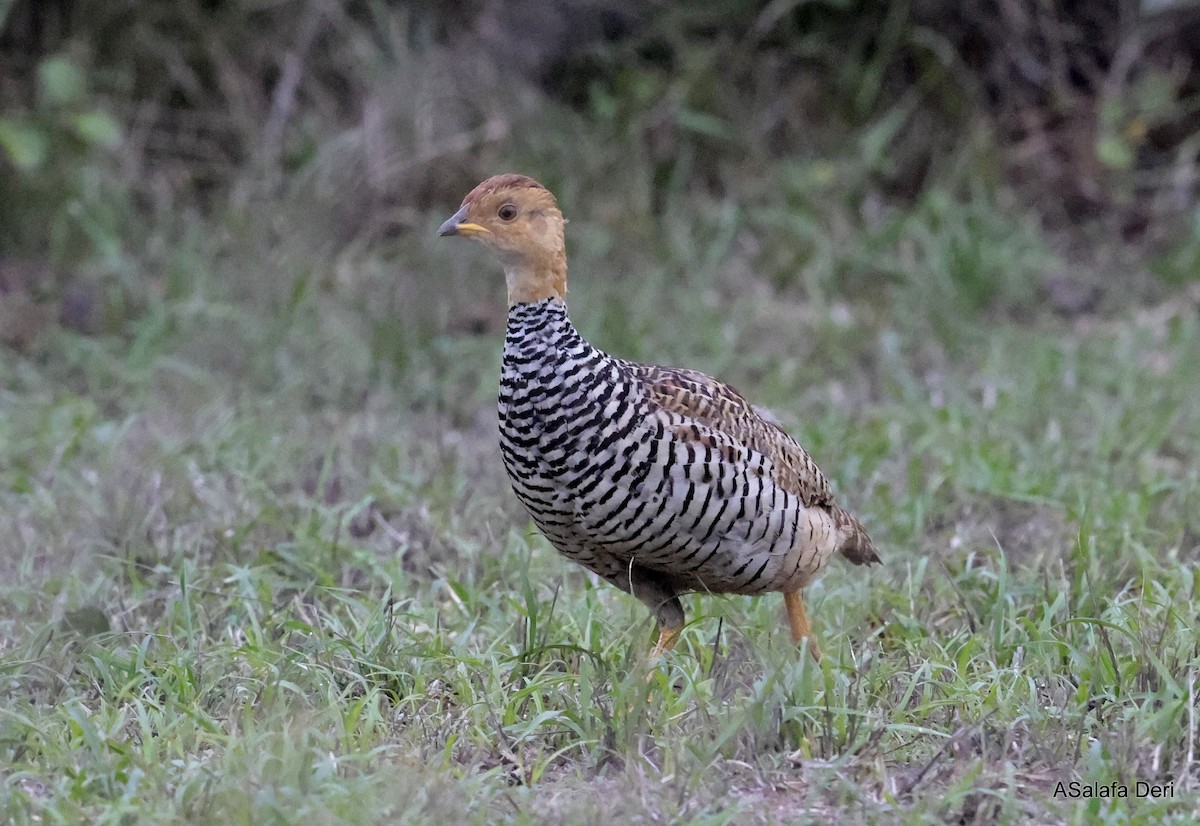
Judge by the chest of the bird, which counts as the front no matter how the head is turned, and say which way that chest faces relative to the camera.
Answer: to the viewer's left
